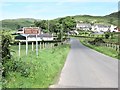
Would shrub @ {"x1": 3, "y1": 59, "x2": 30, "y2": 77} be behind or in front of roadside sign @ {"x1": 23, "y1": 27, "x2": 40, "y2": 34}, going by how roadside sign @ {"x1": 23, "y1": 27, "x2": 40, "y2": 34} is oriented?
in front

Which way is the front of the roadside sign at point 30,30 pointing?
toward the camera
